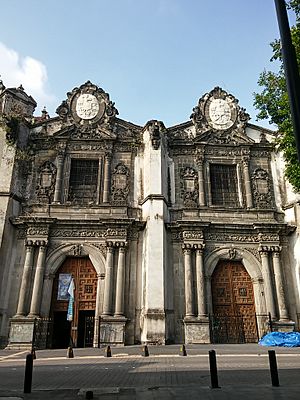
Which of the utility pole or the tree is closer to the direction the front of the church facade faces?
the utility pole

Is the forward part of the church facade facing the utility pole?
yes

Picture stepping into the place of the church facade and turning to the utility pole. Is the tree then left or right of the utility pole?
left

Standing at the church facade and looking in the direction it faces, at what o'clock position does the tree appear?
The tree is roughly at 10 o'clock from the church facade.

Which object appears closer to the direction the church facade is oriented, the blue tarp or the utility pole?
the utility pole

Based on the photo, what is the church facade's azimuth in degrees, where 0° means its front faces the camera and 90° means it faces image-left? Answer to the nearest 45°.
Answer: approximately 0°
